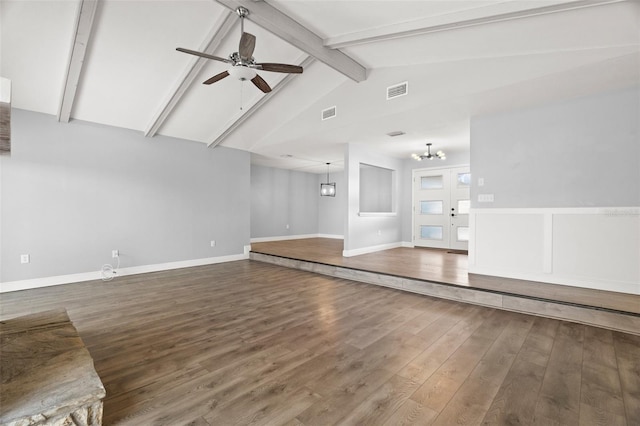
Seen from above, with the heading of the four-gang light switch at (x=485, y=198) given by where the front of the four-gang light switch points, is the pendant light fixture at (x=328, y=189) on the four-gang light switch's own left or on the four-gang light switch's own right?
on the four-gang light switch's own right

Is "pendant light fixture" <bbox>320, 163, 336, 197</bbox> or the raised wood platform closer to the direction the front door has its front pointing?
the raised wood platform

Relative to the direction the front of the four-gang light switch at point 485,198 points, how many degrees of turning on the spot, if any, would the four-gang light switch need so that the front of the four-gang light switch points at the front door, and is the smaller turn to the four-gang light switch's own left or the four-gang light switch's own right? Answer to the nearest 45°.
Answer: approximately 180°

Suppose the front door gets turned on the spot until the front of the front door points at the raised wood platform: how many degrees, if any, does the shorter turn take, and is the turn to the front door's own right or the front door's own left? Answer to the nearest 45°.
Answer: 0° — it already faces it

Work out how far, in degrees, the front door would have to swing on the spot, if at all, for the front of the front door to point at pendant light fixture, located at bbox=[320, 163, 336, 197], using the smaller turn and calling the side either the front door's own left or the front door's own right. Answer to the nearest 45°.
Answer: approximately 90° to the front door's own right

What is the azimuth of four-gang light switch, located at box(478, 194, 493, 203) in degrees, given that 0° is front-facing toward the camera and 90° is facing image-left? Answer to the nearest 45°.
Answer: approximately 0°

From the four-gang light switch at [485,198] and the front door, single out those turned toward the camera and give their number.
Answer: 2

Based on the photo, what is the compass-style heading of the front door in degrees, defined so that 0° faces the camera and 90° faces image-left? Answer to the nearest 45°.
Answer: approximately 0°

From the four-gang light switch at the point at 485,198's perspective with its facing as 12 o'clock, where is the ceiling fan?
The ceiling fan is roughly at 1 o'clock from the four-gang light switch.

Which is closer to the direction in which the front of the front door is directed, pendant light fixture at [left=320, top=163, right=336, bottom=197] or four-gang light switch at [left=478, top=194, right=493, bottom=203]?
the four-gang light switch

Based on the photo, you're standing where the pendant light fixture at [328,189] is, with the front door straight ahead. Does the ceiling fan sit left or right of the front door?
right

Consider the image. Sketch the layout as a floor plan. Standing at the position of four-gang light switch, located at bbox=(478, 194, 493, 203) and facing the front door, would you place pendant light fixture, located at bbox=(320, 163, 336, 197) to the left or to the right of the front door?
left
